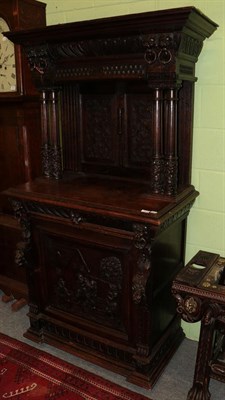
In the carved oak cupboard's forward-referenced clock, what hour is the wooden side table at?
The wooden side table is roughly at 9 o'clock from the carved oak cupboard.

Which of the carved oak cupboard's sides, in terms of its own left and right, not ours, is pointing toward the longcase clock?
right

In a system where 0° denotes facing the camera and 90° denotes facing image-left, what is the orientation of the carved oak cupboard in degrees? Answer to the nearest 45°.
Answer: approximately 45°

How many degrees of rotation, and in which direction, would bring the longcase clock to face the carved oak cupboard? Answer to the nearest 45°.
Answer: approximately 90° to its left

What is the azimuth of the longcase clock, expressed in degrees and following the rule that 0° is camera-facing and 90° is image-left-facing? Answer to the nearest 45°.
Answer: approximately 45°

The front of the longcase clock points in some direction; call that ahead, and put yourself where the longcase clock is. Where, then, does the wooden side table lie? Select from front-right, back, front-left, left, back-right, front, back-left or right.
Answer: left

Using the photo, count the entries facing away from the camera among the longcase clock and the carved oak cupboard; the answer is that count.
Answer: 0
